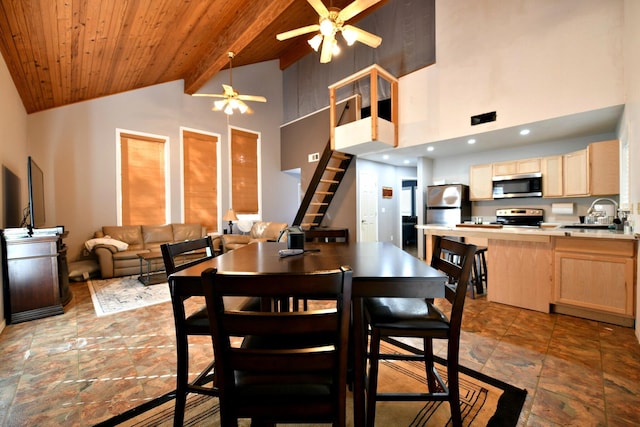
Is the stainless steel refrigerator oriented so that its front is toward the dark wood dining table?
yes

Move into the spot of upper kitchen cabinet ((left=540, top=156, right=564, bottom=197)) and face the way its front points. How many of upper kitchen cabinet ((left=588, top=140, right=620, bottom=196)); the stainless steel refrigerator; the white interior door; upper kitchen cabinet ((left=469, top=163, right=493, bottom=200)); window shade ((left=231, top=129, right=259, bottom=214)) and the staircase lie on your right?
5

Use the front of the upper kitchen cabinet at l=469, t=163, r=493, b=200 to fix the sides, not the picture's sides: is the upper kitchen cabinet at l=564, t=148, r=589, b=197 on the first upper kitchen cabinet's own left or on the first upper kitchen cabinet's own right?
on the first upper kitchen cabinet's own left

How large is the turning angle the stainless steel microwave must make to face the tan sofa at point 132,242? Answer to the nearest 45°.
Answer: approximately 45° to its right

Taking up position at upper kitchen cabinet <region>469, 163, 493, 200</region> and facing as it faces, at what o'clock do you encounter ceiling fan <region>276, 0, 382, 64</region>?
The ceiling fan is roughly at 1 o'clock from the upper kitchen cabinet.

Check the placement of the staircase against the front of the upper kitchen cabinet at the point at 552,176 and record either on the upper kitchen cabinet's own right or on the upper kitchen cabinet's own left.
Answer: on the upper kitchen cabinet's own right

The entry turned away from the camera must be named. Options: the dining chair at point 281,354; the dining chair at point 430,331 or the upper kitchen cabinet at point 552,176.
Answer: the dining chair at point 281,354

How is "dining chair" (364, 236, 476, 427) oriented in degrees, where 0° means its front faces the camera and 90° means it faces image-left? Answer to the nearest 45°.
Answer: approximately 90°

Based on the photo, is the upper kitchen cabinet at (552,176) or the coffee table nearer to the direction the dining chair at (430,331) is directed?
the coffee table

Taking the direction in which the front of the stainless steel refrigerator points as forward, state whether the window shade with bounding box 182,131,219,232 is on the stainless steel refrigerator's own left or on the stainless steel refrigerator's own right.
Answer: on the stainless steel refrigerator's own right

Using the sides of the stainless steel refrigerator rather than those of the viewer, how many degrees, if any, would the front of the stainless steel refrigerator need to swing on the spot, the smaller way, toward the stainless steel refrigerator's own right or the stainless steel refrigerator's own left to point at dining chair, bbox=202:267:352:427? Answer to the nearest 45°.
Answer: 0° — it already faces it

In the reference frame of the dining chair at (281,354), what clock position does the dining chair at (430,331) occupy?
the dining chair at (430,331) is roughly at 2 o'clock from the dining chair at (281,354).

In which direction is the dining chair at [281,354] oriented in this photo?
away from the camera

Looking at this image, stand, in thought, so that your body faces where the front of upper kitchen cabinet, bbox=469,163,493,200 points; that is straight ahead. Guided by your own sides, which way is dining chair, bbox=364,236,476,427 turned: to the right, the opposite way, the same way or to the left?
to the right
